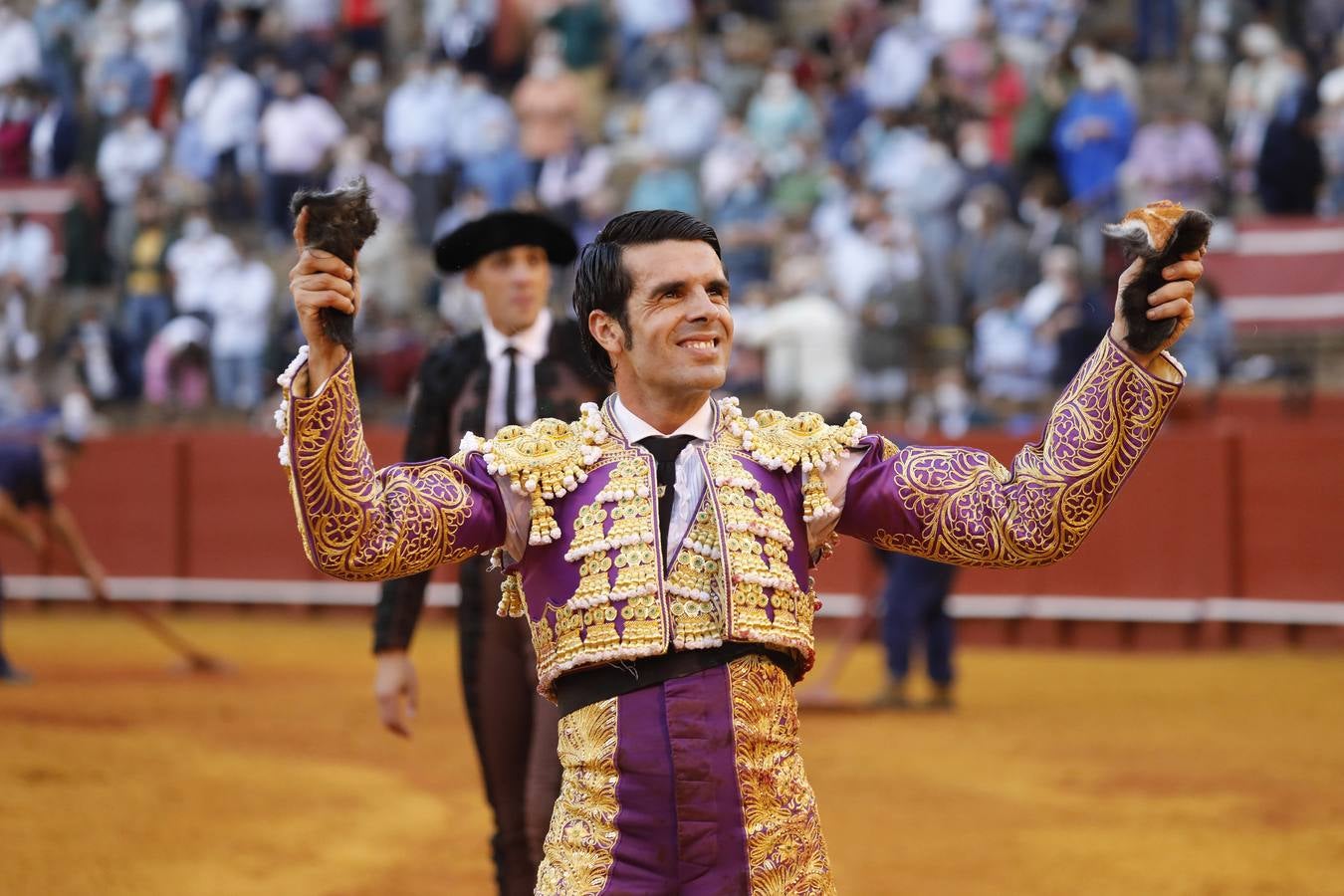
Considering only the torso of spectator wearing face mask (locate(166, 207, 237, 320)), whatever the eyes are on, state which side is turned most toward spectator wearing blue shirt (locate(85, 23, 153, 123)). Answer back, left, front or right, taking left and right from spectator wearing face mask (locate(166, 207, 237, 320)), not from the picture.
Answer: back

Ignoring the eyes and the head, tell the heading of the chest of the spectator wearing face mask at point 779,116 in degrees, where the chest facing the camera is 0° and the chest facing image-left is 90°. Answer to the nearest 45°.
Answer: approximately 0°

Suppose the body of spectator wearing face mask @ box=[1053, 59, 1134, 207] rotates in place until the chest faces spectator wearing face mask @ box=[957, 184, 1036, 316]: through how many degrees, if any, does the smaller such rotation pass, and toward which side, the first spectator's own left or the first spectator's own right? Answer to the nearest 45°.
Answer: approximately 45° to the first spectator's own right

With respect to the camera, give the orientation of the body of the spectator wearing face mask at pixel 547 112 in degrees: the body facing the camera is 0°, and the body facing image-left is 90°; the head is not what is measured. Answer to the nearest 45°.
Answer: approximately 0°

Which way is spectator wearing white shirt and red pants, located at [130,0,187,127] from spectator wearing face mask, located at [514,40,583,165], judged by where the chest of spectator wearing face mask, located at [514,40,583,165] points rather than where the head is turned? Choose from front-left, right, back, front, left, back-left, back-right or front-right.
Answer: back-right

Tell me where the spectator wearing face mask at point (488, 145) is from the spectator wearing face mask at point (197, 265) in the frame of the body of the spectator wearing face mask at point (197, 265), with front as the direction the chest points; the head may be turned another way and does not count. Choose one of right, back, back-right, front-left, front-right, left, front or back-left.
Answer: left

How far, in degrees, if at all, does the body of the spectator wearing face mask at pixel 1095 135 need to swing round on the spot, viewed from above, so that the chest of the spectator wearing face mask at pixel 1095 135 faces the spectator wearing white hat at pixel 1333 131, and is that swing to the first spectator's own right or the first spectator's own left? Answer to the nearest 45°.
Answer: approximately 90° to the first spectator's own left
